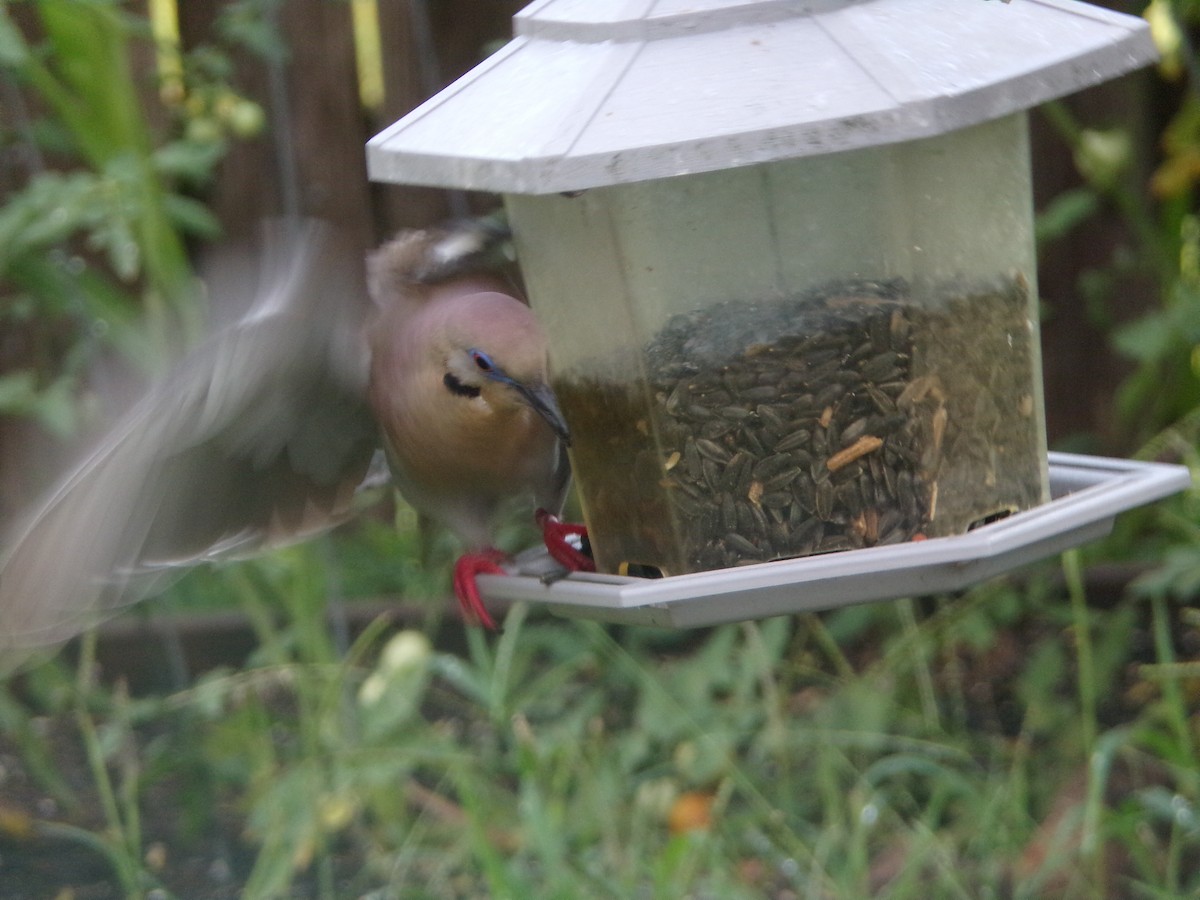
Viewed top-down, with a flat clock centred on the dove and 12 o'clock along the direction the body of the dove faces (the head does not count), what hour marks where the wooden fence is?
The wooden fence is roughly at 8 o'clock from the dove.

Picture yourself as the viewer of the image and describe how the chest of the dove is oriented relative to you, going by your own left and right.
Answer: facing the viewer and to the right of the viewer
